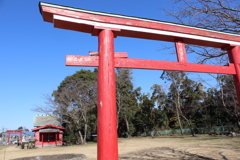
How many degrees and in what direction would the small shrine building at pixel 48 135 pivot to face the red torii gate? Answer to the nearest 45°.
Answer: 0° — it already faces it

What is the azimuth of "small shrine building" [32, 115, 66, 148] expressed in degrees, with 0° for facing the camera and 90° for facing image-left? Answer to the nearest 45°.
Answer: approximately 0°

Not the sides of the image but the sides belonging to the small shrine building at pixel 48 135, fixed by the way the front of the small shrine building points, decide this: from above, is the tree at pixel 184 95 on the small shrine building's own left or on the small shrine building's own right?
on the small shrine building's own left

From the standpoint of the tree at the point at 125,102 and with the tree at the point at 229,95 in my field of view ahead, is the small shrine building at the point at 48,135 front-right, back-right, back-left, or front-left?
back-right

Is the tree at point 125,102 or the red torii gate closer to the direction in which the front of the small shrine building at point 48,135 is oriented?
the red torii gate

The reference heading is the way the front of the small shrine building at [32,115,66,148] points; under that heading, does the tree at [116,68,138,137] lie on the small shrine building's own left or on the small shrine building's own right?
on the small shrine building's own left
